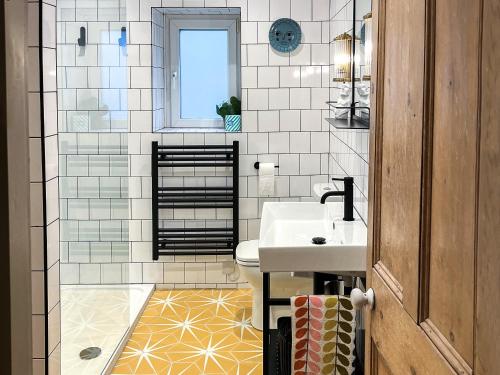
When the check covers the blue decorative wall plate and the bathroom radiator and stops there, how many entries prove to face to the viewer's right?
0

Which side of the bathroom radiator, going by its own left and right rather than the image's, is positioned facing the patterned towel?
front

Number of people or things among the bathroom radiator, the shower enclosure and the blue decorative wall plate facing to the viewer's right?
1

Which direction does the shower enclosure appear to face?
to the viewer's right

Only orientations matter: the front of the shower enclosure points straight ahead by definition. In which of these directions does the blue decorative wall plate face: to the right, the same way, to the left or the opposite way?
to the right

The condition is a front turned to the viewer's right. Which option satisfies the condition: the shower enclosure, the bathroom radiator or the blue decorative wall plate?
the shower enclosure

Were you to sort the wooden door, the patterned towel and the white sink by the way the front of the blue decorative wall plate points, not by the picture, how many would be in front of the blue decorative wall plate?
3

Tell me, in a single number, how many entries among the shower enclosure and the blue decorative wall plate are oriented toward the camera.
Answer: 1

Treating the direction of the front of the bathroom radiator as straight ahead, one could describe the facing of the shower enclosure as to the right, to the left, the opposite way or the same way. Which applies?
to the left

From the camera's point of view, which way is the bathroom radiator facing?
toward the camera

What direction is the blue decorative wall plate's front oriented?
toward the camera

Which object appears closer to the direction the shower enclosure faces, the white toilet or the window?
the white toilet
